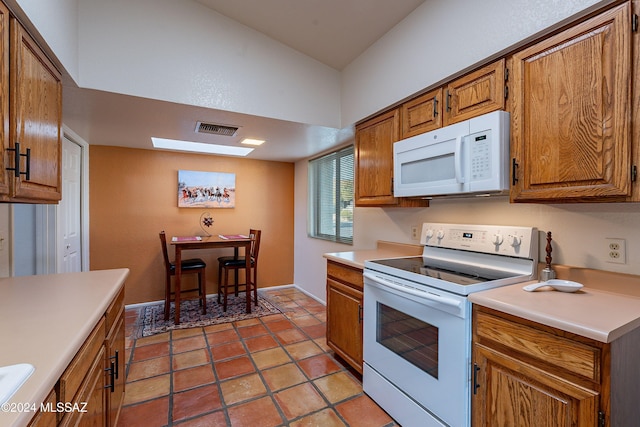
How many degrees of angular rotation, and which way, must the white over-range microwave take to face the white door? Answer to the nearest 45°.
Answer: approximately 45° to its right

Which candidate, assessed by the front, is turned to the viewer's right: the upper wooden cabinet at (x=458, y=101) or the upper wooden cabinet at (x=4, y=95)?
the upper wooden cabinet at (x=4, y=95)

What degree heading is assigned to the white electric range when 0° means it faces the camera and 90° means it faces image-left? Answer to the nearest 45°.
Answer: approximately 45°

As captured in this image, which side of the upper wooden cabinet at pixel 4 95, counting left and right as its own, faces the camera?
right

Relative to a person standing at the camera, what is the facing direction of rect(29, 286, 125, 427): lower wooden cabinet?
facing to the right of the viewer
